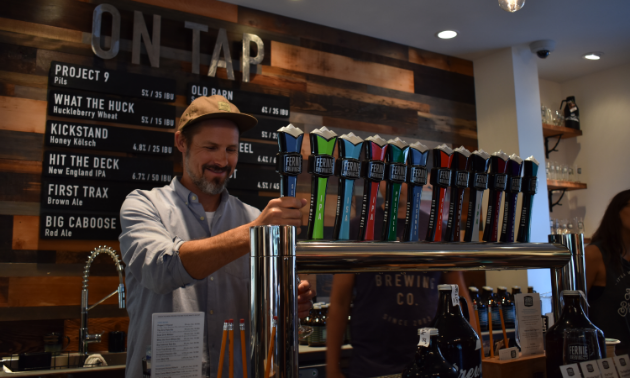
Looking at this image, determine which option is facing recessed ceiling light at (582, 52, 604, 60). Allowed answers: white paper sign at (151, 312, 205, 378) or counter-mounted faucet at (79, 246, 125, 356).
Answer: the counter-mounted faucet

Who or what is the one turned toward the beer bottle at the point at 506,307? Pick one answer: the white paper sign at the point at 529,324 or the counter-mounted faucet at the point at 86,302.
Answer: the counter-mounted faucet

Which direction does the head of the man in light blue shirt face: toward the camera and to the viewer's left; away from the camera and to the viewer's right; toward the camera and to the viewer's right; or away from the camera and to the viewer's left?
toward the camera and to the viewer's right

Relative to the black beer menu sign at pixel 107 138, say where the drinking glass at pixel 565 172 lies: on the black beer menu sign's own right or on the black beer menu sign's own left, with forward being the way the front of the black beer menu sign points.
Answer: on the black beer menu sign's own left

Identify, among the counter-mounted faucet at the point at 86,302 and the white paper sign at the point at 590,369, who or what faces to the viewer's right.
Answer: the counter-mounted faucet

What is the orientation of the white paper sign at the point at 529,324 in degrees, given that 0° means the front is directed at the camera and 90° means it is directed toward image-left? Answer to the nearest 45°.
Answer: approximately 0°

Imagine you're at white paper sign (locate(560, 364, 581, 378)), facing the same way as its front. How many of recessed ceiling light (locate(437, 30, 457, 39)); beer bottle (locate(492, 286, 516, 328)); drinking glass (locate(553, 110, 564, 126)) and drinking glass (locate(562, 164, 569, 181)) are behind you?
4
